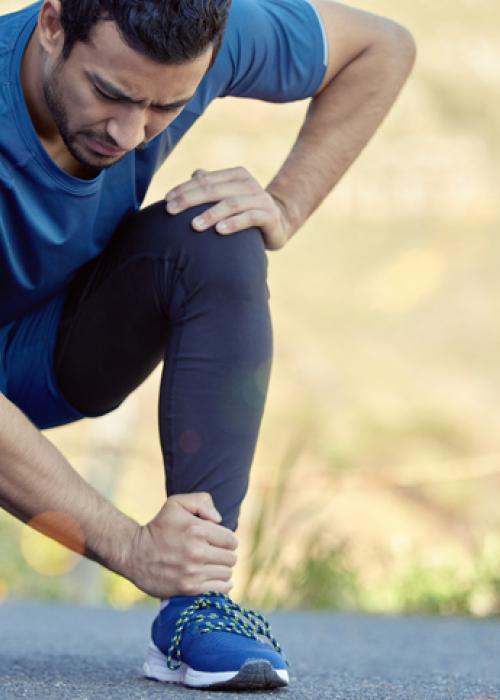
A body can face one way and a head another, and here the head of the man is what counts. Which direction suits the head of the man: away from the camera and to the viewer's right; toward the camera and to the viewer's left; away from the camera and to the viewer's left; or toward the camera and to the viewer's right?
toward the camera and to the viewer's right

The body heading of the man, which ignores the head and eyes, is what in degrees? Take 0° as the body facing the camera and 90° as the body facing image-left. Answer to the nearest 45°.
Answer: approximately 315°
